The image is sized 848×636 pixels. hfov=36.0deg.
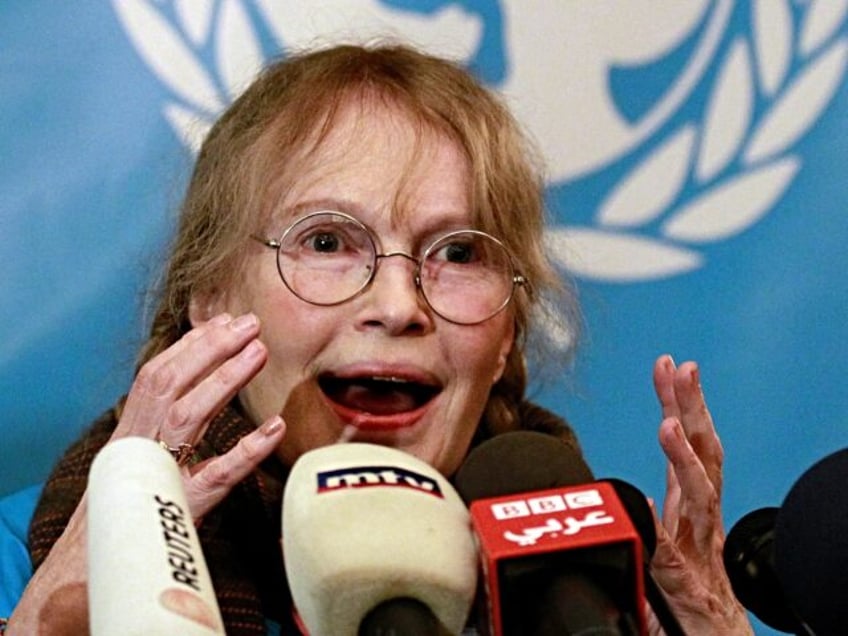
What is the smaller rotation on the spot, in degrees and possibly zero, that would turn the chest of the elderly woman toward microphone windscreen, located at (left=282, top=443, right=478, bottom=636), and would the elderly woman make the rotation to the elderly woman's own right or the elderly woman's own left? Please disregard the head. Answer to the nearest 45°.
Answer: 0° — they already face it

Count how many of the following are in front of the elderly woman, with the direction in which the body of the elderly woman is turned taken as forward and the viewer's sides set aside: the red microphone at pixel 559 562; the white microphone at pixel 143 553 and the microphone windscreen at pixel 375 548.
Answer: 3

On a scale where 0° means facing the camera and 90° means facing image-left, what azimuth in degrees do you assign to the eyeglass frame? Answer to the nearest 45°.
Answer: approximately 0°

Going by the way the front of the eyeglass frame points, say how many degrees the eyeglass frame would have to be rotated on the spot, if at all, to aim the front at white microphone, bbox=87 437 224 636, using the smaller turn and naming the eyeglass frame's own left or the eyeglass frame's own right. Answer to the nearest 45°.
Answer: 0° — it already faces it

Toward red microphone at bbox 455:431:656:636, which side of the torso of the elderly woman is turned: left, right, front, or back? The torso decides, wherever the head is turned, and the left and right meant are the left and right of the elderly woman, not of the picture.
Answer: front

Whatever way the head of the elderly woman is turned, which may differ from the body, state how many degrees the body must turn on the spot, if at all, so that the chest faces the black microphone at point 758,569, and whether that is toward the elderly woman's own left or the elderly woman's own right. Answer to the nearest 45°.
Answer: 0° — they already face it

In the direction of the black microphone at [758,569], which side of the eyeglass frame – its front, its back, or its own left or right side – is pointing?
front

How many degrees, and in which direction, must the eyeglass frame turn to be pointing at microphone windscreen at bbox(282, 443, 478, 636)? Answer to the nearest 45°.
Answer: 0° — it already faces it

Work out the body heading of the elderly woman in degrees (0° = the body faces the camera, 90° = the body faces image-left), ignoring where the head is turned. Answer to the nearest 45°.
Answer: approximately 0°
